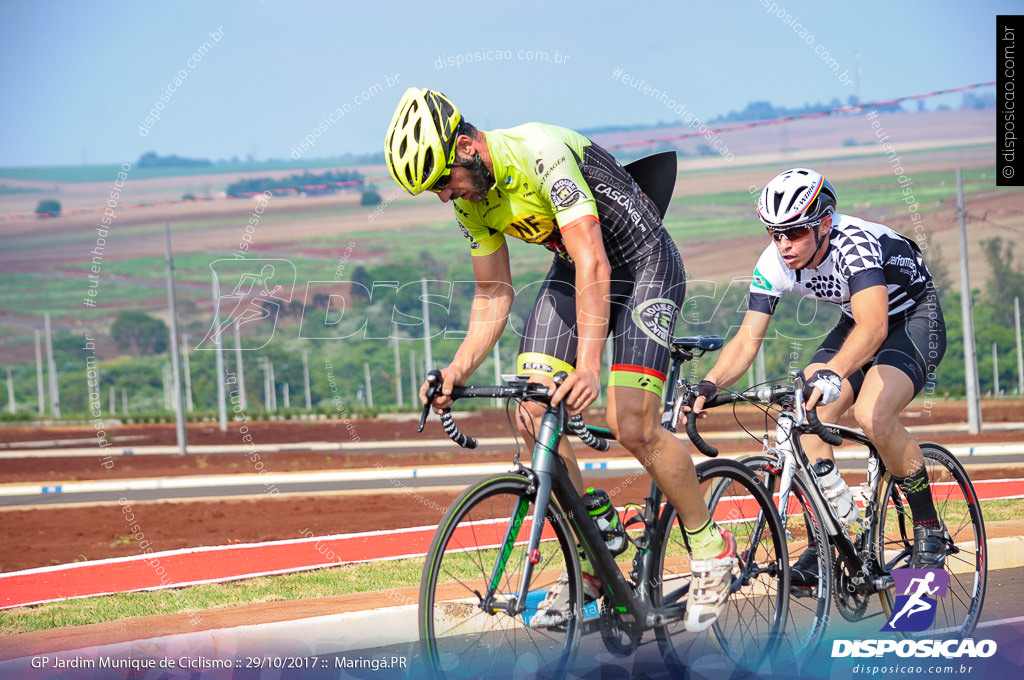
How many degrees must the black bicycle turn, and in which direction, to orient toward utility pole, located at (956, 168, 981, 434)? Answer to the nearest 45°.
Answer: approximately 180°

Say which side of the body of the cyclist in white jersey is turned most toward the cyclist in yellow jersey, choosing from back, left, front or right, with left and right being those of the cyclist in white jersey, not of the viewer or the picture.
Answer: front

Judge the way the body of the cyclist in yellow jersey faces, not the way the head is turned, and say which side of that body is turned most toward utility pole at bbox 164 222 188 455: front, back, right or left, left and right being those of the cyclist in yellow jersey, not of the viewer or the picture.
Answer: right

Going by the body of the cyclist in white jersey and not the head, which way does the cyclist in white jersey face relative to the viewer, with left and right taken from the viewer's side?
facing the viewer and to the left of the viewer

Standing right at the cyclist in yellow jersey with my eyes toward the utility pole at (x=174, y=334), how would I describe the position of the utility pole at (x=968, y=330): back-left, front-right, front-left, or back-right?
front-right

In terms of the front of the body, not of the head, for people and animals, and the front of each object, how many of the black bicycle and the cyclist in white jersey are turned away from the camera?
0

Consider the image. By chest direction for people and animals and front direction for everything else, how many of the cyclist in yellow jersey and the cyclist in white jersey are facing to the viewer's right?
0

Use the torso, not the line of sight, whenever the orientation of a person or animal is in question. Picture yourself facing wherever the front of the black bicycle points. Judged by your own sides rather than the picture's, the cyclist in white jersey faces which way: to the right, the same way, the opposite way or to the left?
the same way

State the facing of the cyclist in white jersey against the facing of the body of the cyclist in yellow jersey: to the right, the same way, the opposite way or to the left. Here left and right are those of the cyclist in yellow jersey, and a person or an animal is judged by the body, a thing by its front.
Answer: the same way

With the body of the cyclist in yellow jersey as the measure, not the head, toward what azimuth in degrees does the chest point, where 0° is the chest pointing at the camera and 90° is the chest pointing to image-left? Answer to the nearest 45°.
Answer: approximately 45°

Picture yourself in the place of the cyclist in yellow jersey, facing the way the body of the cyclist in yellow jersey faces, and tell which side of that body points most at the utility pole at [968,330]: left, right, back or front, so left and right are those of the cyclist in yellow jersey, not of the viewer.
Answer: back

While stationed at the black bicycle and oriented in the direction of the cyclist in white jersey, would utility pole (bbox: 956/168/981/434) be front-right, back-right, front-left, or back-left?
front-left

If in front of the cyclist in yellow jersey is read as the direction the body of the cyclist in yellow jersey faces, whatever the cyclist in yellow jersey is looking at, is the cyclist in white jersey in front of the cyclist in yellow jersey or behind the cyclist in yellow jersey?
behind

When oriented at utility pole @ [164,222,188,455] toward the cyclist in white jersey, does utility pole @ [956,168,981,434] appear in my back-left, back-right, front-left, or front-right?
front-left

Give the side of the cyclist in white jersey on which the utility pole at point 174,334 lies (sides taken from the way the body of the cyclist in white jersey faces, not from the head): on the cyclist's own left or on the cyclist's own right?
on the cyclist's own right

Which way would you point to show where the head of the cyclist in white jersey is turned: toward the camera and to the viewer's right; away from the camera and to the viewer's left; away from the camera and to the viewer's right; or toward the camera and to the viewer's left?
toward the camera and to the viewer's left
